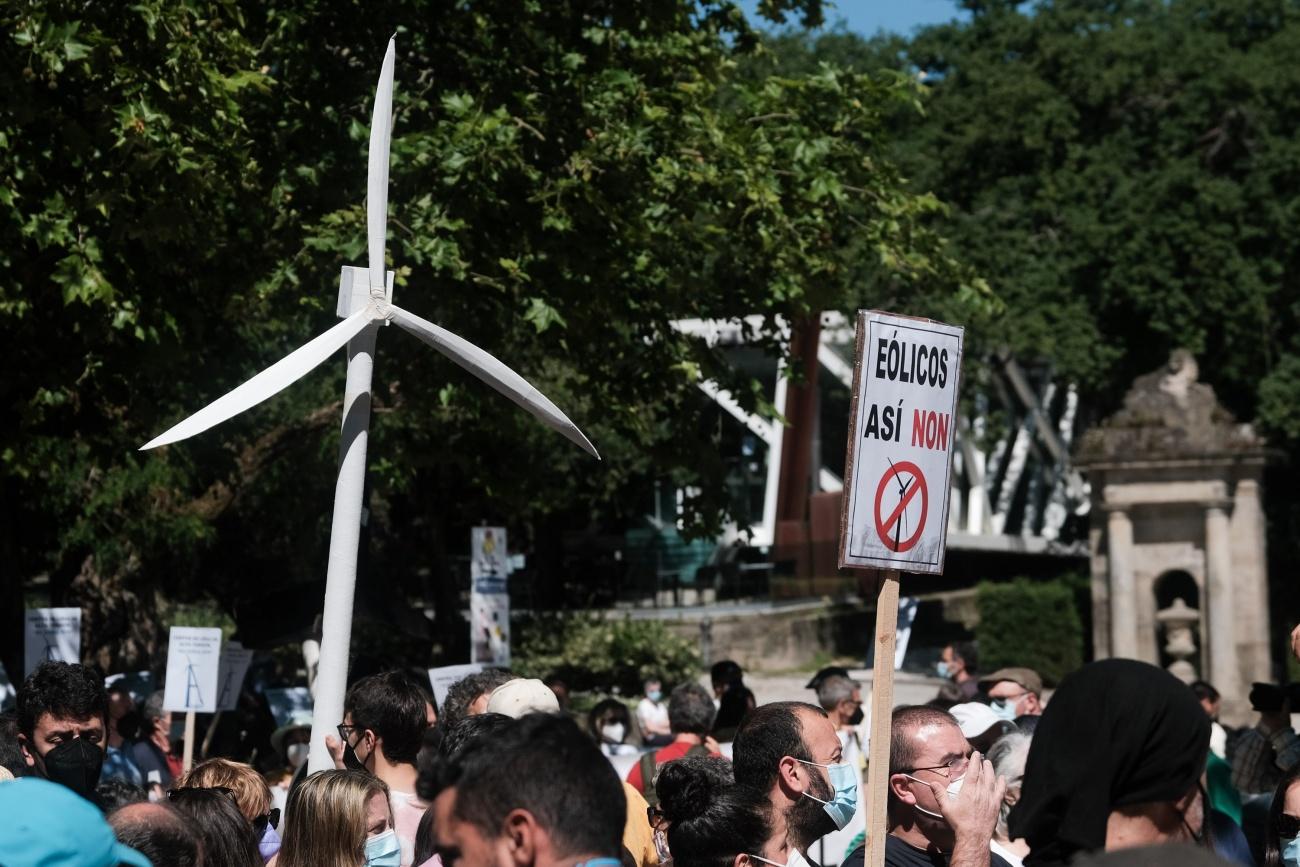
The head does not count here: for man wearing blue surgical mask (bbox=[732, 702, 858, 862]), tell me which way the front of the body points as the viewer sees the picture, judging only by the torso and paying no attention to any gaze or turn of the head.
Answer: to the viewer's right

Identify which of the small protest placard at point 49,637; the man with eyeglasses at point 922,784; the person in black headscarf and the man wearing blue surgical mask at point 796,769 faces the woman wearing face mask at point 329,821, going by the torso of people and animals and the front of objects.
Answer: the small protest placard

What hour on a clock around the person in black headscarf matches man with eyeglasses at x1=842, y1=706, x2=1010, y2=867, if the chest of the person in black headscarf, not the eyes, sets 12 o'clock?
The man with eyeglasses is roughly at 10 o'clock from the person in black headscarf.

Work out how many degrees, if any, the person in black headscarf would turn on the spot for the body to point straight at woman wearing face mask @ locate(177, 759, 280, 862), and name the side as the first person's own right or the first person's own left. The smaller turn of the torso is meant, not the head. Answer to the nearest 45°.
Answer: approximately 90° to the first person's own left

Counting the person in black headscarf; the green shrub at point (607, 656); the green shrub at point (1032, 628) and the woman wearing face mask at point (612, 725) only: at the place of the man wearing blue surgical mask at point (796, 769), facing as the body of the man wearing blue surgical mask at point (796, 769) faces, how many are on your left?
3

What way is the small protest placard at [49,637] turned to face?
toward the camera

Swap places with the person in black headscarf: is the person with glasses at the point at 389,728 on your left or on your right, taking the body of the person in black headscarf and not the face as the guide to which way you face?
on your left

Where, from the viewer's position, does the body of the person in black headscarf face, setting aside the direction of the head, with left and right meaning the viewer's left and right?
facing away from the viewer and to the right of the viewer
